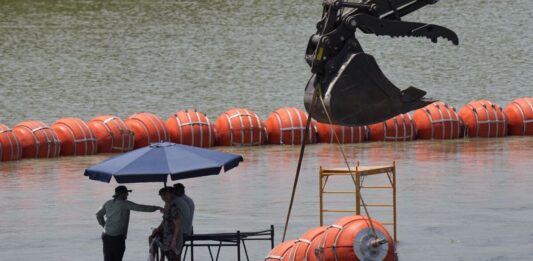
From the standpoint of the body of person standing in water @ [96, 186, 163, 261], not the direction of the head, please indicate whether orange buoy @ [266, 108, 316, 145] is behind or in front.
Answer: in front

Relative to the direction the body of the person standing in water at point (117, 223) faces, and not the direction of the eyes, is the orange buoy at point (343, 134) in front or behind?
in front

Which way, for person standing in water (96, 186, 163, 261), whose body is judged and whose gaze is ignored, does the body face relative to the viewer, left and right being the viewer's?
facing away from the viewer and to the right of the viewer

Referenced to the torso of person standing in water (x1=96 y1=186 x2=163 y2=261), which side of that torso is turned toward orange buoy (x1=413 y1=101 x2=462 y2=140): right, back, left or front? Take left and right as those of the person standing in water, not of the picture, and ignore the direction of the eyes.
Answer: front

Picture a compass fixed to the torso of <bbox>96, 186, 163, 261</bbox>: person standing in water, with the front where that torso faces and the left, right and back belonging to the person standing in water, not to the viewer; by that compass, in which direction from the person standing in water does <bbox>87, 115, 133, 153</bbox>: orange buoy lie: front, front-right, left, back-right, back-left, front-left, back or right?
front-left

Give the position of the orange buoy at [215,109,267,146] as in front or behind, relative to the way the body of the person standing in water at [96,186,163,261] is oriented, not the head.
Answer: in front

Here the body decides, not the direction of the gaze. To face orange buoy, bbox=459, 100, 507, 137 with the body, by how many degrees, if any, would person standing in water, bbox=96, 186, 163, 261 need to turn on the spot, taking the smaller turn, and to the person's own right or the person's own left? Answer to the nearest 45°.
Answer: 0° — they already face it

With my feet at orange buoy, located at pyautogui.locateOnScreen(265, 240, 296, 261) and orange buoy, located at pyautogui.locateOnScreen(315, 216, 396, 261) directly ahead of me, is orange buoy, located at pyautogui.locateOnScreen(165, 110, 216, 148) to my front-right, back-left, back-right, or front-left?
back-left

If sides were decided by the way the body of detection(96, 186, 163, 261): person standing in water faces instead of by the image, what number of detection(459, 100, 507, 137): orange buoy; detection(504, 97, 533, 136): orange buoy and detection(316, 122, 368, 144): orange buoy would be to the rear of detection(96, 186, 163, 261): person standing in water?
0

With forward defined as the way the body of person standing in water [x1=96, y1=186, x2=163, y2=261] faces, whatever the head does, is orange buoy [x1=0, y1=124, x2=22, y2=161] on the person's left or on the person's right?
on the person's left
